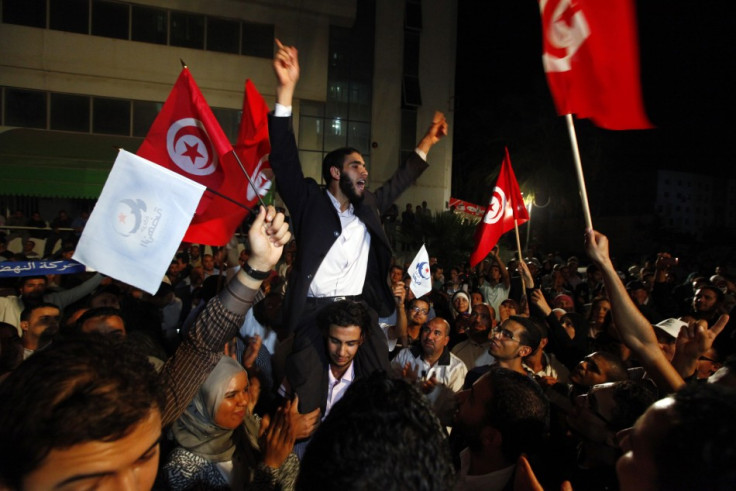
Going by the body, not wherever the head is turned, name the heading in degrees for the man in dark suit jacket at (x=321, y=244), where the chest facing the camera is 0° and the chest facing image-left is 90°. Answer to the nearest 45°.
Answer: approximately 315°

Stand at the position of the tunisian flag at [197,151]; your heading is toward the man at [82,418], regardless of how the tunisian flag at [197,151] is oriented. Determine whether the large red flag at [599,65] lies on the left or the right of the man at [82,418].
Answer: left

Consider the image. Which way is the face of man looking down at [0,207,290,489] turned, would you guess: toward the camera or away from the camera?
toward the camera

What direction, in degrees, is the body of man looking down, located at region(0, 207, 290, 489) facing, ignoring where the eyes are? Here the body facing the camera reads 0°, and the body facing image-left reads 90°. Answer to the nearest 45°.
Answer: approximately 315°

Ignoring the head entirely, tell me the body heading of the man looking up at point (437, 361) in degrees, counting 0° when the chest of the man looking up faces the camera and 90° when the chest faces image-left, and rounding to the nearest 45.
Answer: approximately 45°

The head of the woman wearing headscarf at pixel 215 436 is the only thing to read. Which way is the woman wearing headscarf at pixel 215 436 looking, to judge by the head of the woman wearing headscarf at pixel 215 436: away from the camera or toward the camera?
toward the camera

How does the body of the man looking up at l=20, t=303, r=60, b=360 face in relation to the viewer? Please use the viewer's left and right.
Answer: facing the viewer and to the right of the viewer

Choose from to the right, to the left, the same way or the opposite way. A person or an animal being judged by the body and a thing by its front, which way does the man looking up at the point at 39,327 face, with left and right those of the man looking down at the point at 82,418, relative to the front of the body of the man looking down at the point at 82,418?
the same way

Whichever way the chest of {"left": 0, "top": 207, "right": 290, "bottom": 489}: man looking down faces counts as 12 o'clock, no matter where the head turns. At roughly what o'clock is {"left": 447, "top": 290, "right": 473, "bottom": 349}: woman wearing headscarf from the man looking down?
The woman wearing headscarf is roughly at 9 o'clock from the man looking down.

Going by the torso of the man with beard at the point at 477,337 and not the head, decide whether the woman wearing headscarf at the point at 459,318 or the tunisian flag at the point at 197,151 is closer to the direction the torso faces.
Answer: the tunisian flag
